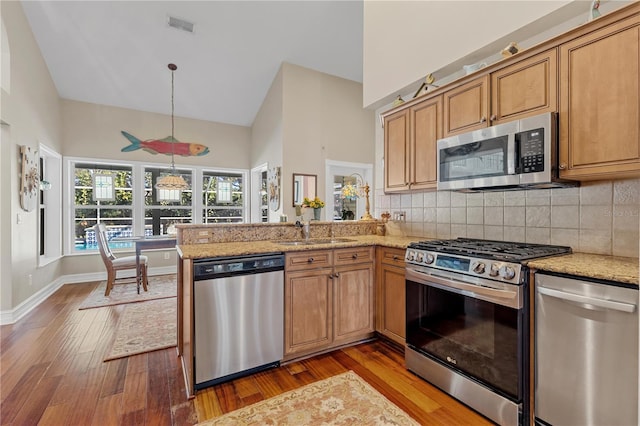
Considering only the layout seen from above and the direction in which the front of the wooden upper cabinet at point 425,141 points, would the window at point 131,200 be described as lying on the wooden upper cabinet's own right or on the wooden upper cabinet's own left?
on the wooden upper cabinet's own right

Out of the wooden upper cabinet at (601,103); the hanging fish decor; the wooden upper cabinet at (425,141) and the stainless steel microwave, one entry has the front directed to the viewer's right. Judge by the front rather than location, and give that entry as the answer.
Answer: the hanging fish decor

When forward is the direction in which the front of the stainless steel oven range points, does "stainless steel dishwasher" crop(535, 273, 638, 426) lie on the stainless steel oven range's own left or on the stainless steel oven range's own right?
on the stainless steel oven range's own left

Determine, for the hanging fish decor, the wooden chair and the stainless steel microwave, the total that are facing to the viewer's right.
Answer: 2

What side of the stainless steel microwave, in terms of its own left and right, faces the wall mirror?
right

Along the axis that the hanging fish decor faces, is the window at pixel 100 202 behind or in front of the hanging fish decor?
behind

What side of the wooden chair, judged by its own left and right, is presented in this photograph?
right

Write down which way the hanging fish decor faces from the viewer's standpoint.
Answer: facing to the right of the viewer

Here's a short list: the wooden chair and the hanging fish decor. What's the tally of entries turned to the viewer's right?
2

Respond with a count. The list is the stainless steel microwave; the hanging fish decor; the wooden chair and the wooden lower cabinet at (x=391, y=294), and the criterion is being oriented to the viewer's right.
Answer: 2
